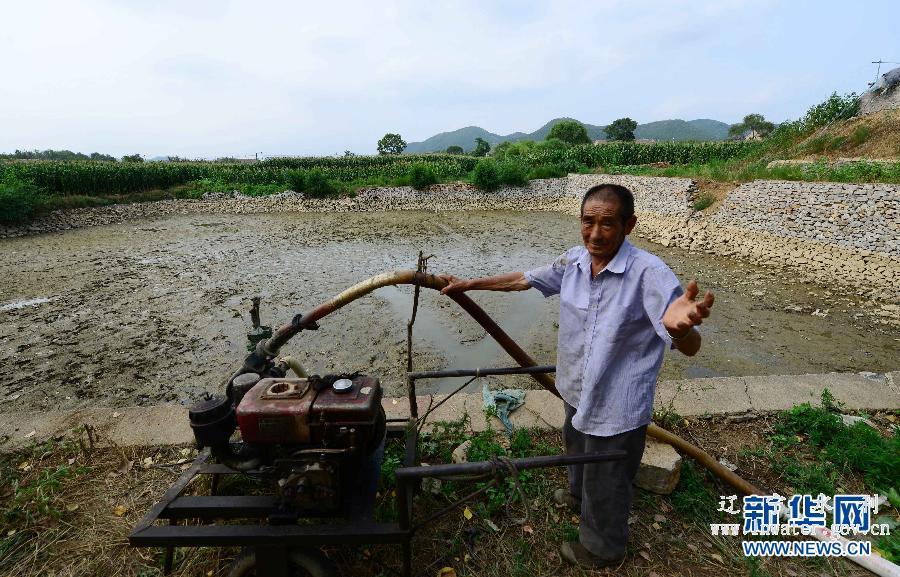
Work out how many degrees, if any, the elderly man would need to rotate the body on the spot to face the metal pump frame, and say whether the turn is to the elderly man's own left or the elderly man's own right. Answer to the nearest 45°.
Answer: approximately 45° to the elderly man's own right

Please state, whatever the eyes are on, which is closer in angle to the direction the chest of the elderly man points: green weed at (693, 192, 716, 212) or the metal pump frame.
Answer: the metal pump frame

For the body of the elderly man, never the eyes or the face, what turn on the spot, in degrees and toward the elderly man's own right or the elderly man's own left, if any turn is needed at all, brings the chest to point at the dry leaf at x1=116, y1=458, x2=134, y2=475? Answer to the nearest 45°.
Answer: approximately 45° to the elderly man's own right

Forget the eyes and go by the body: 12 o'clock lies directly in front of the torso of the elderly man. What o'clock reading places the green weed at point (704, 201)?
The green weed is roughly at 5 o'clock from the elderly man.

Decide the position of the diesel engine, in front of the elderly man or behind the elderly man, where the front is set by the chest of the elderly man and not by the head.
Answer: in front

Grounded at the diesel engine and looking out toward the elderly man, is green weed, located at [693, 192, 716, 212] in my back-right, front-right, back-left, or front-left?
front-left
